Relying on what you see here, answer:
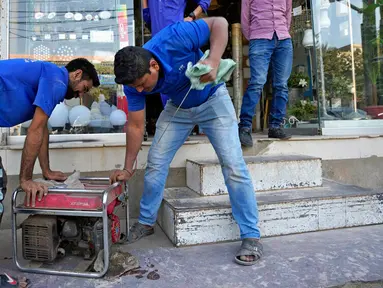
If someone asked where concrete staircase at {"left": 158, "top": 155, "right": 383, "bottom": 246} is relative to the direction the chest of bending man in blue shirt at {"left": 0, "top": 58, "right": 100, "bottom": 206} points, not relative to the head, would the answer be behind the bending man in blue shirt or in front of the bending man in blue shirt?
in front

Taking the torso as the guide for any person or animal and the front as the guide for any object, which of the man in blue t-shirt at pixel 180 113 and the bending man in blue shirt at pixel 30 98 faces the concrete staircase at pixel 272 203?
the bending man in blue shirt

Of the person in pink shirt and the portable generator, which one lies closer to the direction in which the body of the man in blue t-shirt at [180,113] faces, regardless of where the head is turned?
the portable generator

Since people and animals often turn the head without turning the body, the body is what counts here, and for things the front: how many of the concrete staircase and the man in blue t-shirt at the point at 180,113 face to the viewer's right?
0

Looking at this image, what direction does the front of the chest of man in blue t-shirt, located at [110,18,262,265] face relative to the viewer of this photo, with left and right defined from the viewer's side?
facing the viewer and to the left of the viewer

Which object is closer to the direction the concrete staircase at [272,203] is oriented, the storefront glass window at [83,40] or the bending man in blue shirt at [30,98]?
the bending man in blue shirt

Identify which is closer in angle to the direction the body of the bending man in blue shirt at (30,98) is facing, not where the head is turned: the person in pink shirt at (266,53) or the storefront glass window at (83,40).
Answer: the person in pink shirt

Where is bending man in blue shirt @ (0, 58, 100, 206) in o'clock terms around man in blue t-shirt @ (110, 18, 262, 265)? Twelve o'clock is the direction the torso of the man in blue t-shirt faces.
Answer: The bending man in blue shirt is roughly at 1 o'clock from the man in blue t-shirt.

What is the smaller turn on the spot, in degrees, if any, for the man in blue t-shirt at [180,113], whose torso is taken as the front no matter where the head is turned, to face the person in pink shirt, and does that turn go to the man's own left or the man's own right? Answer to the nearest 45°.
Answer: approximately 180°

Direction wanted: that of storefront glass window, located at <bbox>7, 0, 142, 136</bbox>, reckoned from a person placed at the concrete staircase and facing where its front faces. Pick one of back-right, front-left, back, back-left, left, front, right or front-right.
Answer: right

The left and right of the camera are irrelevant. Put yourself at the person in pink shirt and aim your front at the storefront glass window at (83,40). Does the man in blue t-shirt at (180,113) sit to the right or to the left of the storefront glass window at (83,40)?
left

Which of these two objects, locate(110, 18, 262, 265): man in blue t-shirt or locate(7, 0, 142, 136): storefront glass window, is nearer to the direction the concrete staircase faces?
the man in blue t-shirt

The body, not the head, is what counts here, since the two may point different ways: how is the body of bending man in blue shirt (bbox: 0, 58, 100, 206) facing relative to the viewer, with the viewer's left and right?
facing to the right of the viewer

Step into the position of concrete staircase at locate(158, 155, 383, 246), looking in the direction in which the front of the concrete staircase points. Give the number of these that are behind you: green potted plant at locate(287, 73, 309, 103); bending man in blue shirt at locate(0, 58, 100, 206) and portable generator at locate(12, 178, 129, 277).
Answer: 1

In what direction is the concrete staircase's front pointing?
toward the camera

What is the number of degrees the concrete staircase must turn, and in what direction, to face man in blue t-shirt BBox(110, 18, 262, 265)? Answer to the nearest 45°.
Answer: approximately 45° to its right
